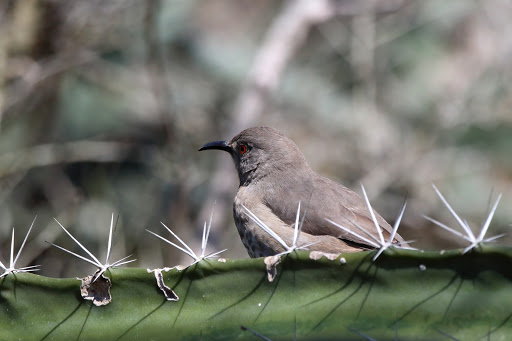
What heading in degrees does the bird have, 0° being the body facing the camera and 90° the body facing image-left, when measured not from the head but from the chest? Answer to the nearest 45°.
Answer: approximately 90°
